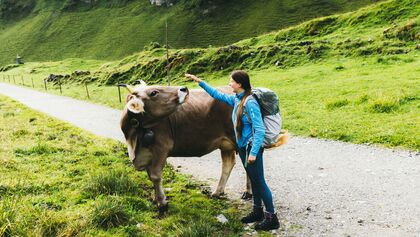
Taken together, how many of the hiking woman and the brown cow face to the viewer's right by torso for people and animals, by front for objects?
0

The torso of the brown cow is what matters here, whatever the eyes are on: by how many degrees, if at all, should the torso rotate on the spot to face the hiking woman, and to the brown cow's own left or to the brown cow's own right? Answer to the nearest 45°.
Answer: approximately 90° to the brown cow's own left

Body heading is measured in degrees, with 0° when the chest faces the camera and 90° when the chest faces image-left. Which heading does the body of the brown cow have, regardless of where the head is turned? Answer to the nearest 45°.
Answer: approximately 45°

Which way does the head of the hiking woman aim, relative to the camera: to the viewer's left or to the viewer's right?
to the viewer's left

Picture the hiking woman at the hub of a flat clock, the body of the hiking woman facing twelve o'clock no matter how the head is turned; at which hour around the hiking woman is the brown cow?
The brown cow is roughly at 1 o'clock from the hiking woman.

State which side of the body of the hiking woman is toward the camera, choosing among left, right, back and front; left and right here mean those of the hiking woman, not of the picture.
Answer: left
